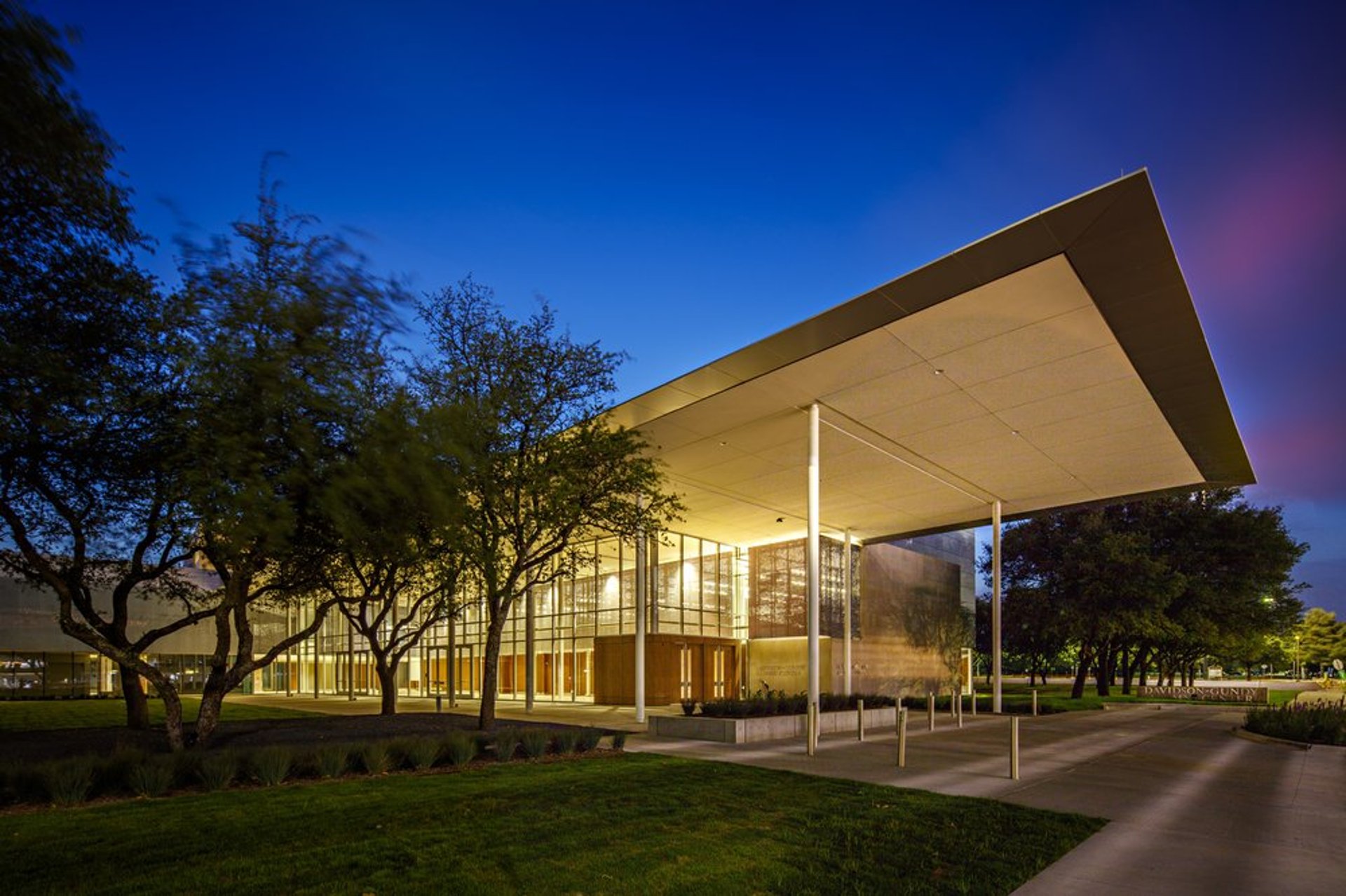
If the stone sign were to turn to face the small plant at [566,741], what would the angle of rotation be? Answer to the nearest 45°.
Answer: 0° — it already faces it

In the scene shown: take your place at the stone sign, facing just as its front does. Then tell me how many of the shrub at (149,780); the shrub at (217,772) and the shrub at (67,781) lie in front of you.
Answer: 3

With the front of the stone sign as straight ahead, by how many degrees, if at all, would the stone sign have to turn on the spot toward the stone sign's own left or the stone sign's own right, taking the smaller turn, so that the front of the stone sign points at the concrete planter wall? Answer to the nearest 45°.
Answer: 0° — it already faces it

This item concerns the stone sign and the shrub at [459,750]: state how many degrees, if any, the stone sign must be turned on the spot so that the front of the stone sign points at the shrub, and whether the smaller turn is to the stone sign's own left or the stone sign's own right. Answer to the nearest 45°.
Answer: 0° — it already faces it

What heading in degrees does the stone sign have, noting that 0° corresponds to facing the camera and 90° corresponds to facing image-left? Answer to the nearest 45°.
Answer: approximately 0°

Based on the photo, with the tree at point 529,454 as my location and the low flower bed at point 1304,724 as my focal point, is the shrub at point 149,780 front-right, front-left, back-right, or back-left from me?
back-right
